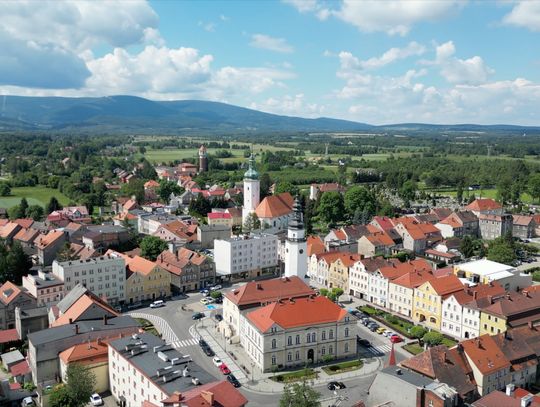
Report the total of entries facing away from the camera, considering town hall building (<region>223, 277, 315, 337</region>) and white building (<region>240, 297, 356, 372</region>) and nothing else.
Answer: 0

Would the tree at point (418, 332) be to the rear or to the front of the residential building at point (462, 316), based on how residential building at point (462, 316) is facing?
to the front

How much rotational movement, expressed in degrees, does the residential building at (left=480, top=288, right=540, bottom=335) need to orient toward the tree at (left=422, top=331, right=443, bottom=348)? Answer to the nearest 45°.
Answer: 0° — it already faces it

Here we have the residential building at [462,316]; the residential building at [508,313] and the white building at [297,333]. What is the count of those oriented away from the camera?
0

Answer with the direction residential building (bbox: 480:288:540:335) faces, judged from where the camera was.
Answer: facing the viewer and to the left of the viewer

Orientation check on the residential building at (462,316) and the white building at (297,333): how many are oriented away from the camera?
0

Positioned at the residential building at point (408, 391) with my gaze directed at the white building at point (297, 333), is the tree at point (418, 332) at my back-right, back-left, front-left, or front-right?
front-right

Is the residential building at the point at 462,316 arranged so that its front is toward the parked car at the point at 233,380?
yes

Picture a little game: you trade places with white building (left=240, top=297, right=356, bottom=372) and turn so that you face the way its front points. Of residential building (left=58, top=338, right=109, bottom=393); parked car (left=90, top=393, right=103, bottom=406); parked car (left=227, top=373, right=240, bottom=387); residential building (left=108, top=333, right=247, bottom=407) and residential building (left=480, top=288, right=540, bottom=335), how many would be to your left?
1

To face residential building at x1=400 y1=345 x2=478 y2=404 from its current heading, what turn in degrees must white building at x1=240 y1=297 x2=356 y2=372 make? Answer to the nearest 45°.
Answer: approximately 45° to its left

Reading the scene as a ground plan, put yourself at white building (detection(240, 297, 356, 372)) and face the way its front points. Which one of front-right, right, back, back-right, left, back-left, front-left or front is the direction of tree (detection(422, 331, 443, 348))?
left

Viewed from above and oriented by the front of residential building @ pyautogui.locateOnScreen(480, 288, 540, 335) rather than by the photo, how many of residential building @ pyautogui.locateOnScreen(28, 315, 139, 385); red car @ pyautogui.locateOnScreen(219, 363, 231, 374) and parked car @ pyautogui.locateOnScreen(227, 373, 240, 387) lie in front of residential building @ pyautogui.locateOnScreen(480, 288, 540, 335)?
3

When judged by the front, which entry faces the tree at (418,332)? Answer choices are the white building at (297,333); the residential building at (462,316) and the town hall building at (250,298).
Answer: the residential building at (462,316)

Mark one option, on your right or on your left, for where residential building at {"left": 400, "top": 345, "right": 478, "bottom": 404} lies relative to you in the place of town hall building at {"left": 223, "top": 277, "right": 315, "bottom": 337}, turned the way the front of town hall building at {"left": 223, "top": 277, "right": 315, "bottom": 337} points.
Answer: on your left

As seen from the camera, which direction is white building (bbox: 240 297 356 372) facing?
toward the camera

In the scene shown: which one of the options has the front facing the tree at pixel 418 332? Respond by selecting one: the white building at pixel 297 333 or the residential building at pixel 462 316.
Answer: the residential building

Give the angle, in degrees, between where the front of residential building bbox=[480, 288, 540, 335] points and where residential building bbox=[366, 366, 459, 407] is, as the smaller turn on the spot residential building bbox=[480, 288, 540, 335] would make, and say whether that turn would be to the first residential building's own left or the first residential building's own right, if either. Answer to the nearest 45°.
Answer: approximately 45° to the first residential building's own left
